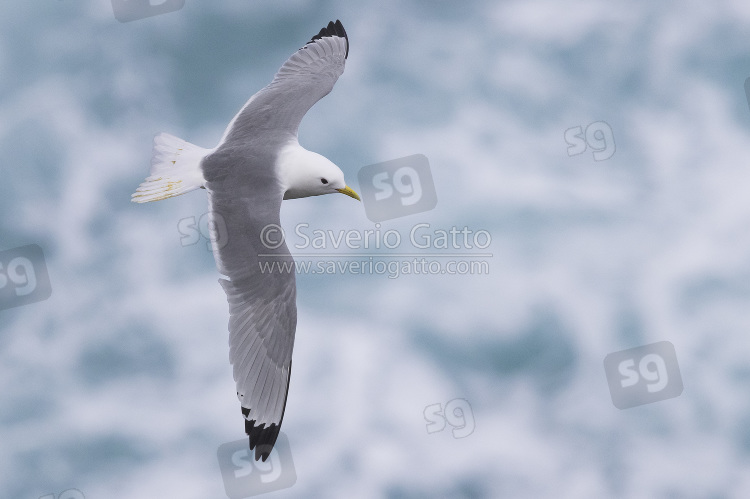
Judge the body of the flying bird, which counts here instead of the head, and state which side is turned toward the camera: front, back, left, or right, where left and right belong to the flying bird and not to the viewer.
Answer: right
